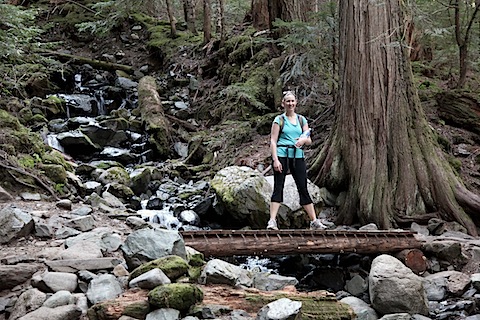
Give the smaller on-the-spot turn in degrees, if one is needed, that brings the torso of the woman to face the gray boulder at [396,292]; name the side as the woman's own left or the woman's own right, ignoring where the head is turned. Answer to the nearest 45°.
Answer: approximately 45° to the woman's own left

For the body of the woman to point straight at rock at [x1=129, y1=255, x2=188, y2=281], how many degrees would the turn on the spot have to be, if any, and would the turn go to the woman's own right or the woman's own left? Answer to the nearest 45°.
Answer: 0° — they already face it

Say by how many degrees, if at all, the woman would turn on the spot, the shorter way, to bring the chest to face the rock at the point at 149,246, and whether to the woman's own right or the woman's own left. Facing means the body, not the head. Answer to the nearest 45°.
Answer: approximately 45° to the woman's own right

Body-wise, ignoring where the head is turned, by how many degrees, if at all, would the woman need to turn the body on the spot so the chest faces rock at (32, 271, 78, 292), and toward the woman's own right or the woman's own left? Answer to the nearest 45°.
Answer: approximately 45° to the woman's own right

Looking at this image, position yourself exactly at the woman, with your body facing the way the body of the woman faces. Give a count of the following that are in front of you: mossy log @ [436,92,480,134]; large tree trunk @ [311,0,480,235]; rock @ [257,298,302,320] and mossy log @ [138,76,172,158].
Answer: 1

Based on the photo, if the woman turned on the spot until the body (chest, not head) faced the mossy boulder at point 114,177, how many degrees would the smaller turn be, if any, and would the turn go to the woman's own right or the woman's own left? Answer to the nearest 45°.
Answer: approximately 135° to the woman's own right

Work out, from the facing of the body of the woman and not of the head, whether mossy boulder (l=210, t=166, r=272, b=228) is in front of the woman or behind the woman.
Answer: behind

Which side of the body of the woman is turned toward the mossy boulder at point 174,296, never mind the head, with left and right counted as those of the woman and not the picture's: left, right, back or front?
front

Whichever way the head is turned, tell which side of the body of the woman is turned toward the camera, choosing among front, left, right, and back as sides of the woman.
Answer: front

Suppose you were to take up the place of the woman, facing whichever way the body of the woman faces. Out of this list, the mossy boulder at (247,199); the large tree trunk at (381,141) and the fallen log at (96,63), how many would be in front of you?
0

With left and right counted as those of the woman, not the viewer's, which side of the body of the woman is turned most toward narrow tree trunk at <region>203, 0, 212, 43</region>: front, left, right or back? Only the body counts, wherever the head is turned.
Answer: back

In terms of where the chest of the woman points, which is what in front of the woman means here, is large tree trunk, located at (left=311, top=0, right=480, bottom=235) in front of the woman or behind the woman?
behind

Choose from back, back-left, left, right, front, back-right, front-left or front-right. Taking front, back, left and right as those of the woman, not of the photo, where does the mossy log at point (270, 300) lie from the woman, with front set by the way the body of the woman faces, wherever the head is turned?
front

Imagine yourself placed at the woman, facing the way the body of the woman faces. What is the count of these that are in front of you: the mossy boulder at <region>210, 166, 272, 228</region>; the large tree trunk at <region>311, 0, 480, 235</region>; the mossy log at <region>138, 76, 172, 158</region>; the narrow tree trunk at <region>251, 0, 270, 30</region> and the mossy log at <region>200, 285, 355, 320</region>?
1

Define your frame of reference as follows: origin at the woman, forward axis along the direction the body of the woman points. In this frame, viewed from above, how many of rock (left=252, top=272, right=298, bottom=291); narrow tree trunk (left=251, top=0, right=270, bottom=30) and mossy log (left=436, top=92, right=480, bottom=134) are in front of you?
1

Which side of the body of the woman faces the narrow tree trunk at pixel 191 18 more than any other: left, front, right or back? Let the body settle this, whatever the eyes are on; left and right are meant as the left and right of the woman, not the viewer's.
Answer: back

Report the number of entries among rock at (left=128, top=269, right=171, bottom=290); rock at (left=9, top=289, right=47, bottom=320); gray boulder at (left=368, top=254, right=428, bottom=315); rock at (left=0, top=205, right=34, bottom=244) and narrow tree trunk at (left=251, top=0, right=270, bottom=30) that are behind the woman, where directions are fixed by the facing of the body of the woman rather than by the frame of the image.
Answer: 1

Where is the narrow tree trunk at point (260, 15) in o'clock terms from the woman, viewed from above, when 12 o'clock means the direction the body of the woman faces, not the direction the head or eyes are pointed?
The narrow tree trunk is roughly at 6 o'clock from the woman.

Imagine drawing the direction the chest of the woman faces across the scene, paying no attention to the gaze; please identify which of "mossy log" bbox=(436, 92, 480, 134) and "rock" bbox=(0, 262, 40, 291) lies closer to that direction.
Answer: the rock
